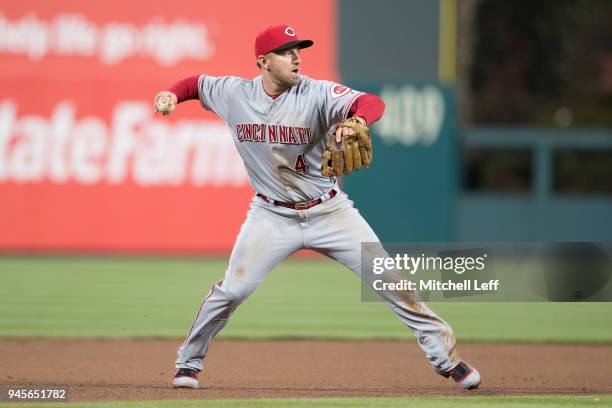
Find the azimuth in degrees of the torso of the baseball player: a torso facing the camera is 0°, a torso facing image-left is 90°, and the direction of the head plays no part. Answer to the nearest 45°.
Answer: approximately 0°
